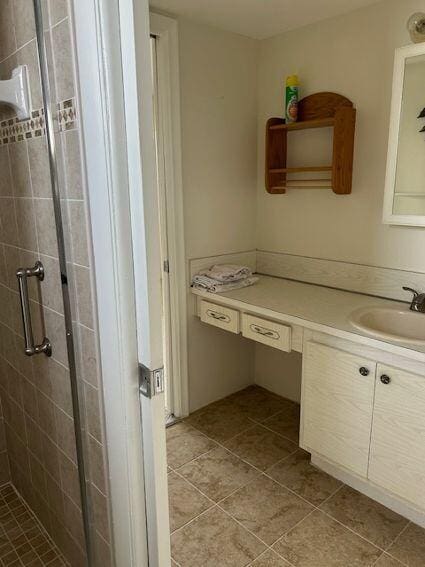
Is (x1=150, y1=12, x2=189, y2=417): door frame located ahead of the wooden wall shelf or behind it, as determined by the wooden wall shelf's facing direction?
ahead

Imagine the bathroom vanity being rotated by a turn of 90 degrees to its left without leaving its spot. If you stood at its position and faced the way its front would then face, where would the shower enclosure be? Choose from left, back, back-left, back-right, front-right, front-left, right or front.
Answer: right

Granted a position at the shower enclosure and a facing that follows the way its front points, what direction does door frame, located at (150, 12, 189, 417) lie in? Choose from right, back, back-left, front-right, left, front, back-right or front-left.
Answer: left

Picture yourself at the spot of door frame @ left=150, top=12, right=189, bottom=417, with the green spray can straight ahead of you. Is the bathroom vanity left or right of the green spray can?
right

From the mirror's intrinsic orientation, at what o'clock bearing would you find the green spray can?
The green spray can is roughly at 2 o'clock from the mirror.

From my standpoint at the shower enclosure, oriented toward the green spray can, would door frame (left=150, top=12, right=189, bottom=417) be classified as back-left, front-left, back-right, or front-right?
front-left

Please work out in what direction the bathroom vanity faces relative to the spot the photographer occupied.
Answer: facing the viewer and to the left of the viewer

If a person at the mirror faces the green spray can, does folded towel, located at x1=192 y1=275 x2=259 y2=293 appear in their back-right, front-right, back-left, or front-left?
front-left

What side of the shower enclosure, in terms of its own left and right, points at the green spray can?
left

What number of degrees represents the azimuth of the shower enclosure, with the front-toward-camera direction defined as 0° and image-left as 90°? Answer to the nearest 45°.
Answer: approximately 315°

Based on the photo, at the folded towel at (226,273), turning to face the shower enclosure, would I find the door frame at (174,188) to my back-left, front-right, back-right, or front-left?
front-right
